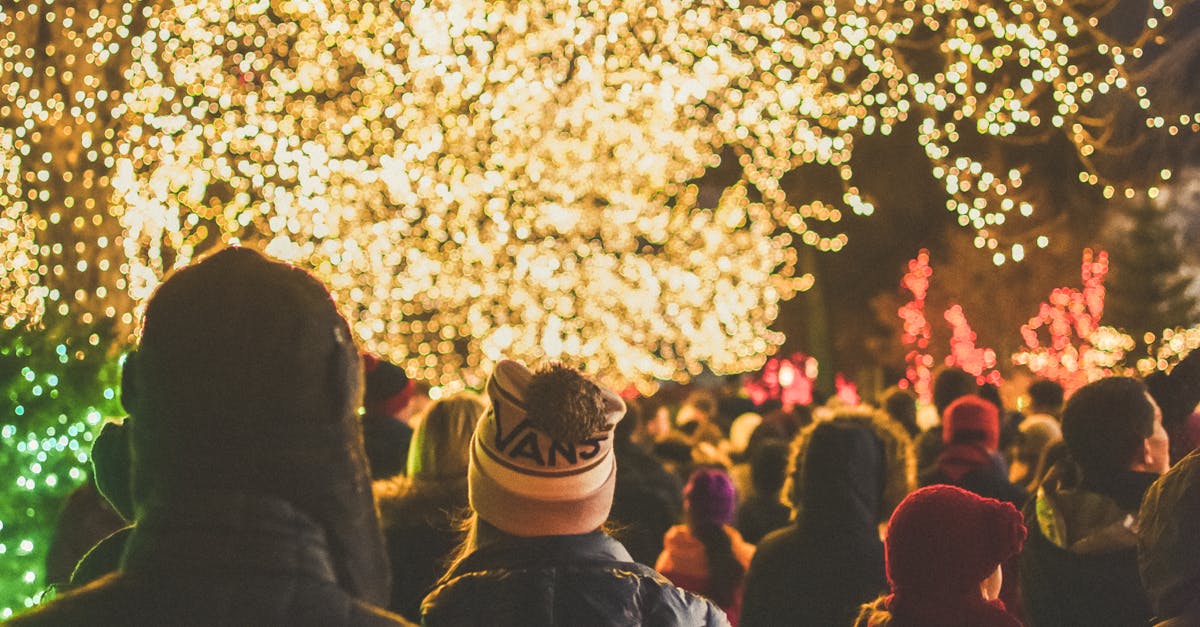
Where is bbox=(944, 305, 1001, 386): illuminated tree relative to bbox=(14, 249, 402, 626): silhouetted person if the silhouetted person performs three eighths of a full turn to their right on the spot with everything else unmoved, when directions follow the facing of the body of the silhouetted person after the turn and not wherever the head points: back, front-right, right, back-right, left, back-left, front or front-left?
left

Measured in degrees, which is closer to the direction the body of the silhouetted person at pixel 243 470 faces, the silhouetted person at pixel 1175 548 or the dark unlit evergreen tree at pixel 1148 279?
the dark unlit evergreen tree

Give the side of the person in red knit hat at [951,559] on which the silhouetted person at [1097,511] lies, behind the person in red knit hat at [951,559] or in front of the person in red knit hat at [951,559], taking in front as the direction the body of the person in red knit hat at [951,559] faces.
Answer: in front

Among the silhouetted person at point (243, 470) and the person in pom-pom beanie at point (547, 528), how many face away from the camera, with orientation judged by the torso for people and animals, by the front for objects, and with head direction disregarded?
2

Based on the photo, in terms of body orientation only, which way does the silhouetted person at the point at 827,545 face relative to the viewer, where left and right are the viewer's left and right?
facing away from the viewer and to the right of the viewer

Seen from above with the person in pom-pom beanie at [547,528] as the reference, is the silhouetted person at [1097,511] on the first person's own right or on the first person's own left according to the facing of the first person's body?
on the first person's own right

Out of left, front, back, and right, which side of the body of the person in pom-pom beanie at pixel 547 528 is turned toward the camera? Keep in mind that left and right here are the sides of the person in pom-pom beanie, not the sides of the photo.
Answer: back

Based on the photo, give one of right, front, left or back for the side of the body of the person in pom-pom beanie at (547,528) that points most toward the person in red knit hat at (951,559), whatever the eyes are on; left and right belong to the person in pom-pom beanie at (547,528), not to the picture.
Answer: right

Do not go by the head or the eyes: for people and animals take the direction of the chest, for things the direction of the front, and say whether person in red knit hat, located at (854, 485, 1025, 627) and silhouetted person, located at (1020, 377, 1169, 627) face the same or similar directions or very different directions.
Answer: same or similar directions

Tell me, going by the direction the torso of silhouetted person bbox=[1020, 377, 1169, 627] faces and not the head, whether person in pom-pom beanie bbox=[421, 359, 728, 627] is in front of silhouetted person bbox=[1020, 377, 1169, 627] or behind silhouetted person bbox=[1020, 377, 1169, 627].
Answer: behind

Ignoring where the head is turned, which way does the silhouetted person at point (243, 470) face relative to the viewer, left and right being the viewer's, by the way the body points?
facing away from the viewer

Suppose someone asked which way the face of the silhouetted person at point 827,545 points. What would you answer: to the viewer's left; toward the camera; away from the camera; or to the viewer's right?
away from the camera

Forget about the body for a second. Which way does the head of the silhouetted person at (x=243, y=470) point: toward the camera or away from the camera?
away from the camera
